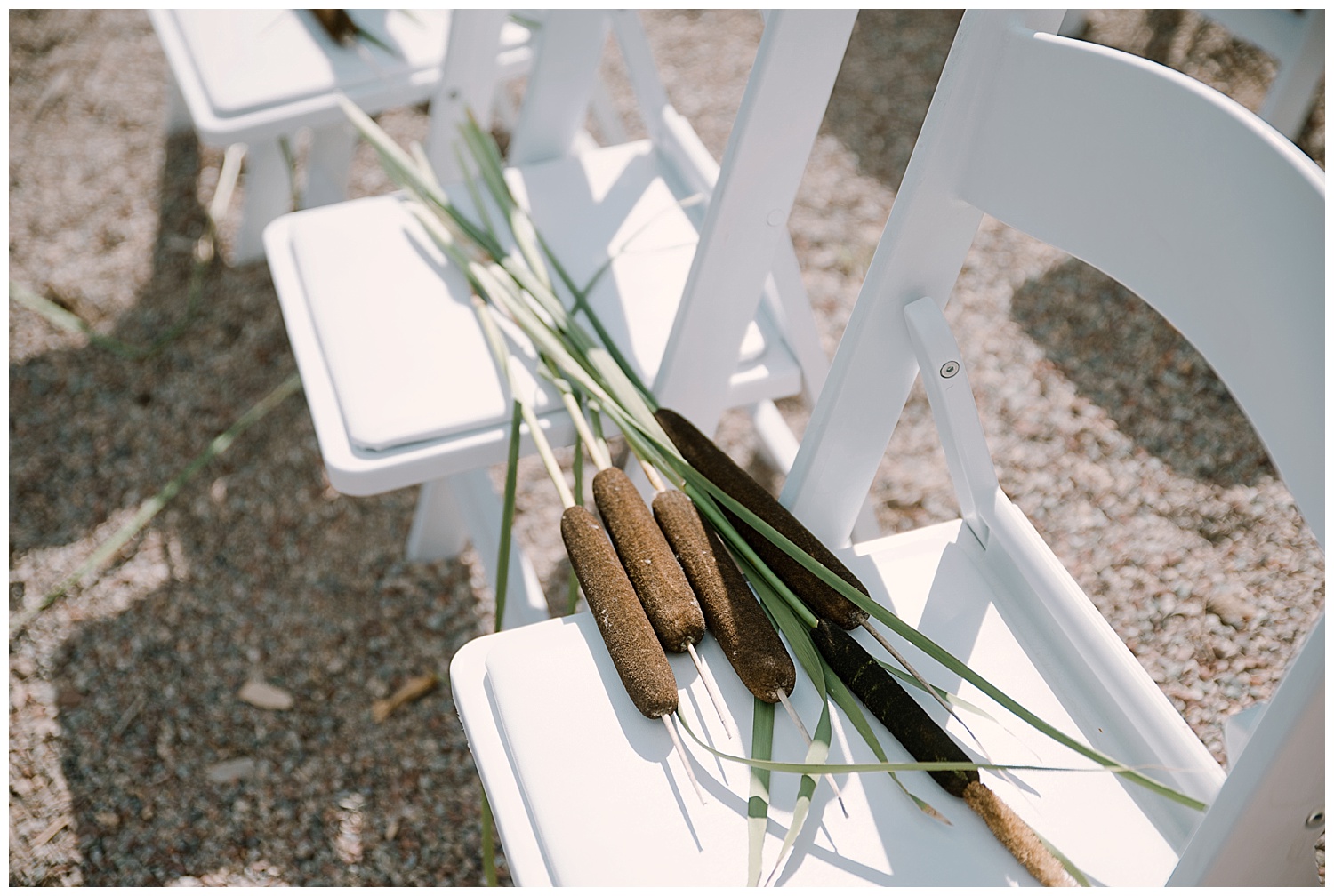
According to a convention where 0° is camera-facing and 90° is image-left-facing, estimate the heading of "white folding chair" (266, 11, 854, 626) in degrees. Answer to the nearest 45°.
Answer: approximately 90°
